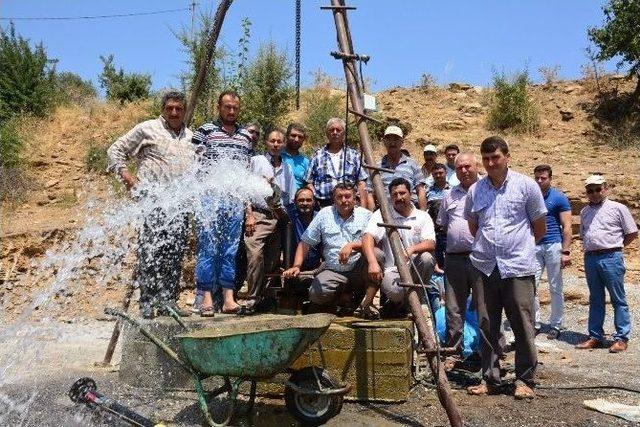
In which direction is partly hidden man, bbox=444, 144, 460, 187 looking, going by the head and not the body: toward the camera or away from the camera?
toward the camera

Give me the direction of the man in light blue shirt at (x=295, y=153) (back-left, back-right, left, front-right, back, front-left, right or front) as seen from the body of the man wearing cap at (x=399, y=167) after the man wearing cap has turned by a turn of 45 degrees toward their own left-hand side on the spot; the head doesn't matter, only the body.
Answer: back-right

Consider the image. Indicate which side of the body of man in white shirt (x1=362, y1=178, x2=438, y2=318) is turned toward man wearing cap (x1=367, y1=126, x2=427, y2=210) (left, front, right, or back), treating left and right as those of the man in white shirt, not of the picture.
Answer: back

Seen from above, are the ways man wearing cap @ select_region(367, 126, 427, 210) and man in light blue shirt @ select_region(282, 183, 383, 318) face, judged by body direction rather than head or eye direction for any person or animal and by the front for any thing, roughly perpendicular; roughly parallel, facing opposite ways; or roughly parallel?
roughly parallel

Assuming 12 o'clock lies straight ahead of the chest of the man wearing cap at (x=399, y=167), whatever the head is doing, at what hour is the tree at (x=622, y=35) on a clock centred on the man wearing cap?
The tree is roughly at 7 o'clock from the man wearing cap.

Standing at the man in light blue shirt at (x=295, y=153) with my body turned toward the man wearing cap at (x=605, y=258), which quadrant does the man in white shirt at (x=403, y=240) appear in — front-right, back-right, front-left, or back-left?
front-right

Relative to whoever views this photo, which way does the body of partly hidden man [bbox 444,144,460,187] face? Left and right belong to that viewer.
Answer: facing the viewer

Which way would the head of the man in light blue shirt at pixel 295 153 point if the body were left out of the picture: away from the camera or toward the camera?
toward the camera

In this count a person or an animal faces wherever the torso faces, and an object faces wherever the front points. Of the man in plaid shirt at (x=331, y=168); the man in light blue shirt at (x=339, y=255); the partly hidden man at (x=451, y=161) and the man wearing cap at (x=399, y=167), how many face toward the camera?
4

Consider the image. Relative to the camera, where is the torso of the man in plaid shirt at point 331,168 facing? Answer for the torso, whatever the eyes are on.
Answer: toward the camera

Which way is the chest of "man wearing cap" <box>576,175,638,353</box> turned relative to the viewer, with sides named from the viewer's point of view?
facing the viewer and to the left of the viewer

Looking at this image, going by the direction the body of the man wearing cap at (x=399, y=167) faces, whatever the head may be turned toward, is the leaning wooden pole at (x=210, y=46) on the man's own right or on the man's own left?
on the man's own right

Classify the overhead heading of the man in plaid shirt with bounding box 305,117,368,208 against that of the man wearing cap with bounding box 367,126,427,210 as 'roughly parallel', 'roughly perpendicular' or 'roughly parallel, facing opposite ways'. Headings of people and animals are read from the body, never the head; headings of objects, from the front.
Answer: roughly parallel
